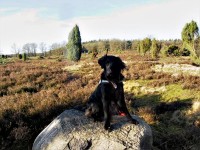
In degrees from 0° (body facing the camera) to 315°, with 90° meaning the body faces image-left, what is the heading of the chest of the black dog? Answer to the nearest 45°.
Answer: approximately 315°

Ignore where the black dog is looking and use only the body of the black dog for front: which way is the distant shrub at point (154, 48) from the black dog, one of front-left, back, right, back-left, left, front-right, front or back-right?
back-left

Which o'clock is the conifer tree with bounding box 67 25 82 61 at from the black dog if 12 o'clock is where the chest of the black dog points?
The conifer tree is roughly at 7 o'clock from the black dog.
